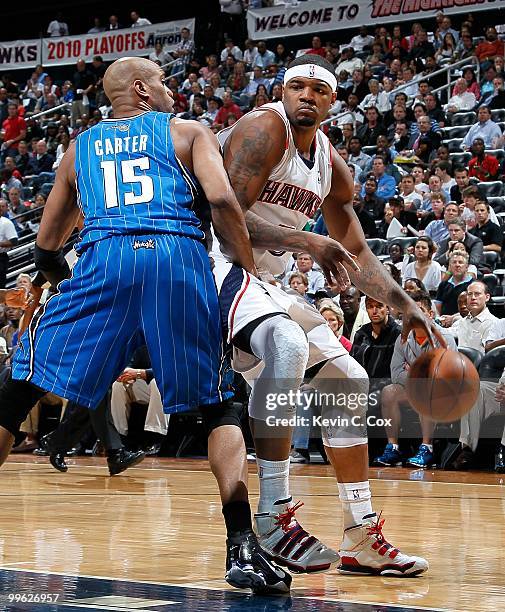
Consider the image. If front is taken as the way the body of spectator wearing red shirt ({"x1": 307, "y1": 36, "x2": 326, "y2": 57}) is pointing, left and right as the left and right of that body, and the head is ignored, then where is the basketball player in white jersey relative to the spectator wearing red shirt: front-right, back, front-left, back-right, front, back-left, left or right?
front-left

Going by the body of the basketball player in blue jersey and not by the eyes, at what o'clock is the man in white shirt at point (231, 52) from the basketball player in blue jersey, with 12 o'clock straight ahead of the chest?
The man in white shirt is roughly at 12 o'clock from the basketball player in blue jersey.

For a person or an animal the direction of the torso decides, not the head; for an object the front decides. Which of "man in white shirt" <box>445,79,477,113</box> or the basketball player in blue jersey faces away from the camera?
the basketball player in blue jersey

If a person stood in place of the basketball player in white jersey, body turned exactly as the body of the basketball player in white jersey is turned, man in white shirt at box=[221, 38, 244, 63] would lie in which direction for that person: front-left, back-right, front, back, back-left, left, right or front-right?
back-left

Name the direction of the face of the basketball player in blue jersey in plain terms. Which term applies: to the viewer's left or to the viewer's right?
to the viewer's right

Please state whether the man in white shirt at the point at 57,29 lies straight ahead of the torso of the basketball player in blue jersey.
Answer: yes

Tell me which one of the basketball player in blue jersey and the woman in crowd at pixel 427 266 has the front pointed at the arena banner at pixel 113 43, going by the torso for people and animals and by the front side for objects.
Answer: the basketball player in blue jersey

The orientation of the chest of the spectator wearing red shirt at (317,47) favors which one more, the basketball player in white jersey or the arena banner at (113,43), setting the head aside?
the basketball player in white jersey

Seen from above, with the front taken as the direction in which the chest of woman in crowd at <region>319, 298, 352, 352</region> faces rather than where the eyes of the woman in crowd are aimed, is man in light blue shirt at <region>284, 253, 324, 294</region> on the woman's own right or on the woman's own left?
on the woman's own right

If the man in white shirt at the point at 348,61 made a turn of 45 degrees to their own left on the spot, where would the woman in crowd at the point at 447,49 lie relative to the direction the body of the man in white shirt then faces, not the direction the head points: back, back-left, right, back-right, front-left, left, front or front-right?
front-left

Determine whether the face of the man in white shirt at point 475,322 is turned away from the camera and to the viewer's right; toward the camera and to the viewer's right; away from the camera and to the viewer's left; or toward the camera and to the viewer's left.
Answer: toward the camera and to the viewer's left

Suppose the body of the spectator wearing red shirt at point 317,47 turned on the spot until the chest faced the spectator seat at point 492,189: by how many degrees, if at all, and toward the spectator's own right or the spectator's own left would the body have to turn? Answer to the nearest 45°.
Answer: approximately 45° to the spectator's own left

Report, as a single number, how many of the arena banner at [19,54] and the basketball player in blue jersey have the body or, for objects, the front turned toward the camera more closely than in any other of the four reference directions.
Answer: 1

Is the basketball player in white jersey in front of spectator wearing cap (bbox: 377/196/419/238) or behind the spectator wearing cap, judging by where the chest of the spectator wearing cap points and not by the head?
in front

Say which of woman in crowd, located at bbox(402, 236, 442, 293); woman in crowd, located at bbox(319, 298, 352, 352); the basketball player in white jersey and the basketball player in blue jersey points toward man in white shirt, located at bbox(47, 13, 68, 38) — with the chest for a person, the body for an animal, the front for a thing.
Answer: the basketball player in blue jersey

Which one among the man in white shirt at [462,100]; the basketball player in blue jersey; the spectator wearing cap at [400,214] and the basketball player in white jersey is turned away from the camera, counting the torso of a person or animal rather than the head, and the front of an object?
the basketball player in blue jersey

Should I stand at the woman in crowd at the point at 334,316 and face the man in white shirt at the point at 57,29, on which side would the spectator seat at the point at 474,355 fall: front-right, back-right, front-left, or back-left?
back-right

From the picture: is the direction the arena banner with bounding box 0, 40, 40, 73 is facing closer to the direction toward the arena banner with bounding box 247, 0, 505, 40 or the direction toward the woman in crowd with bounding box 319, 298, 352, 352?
the woman in crowd
